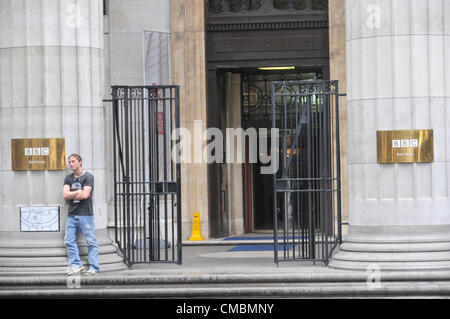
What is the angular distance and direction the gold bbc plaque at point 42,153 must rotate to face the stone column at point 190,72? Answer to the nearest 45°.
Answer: approximately 135° to its left

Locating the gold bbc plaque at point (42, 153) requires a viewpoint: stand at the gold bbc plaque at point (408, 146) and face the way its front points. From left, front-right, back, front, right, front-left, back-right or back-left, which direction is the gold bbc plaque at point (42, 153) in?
right

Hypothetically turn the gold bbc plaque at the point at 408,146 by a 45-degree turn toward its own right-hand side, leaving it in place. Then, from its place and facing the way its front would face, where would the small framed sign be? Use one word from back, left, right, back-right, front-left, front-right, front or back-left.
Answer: front-right

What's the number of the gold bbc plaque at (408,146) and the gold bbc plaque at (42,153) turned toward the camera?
2

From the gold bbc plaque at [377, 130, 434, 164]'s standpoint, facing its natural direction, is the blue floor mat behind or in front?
behind

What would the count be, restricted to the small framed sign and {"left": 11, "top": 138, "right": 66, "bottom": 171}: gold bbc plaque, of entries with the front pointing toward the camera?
2

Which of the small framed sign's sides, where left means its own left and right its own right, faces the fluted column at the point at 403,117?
left

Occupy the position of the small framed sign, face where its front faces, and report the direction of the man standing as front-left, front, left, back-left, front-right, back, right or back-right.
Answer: front-left

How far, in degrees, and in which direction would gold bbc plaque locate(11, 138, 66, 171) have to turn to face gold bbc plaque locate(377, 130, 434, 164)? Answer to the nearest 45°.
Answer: approximately 90° to its left

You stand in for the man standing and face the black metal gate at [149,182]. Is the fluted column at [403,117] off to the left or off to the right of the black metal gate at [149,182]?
right

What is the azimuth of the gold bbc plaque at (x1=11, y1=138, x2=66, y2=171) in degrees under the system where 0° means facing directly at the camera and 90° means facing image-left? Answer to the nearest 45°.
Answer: approximately 0°

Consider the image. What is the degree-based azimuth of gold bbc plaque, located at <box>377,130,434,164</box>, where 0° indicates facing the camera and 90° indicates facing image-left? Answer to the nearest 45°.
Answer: approximately 0°
